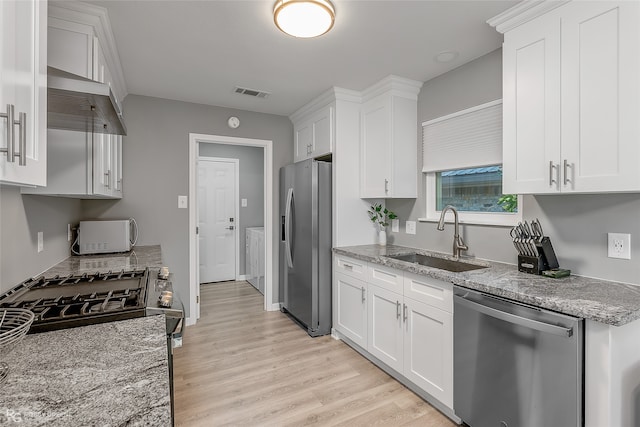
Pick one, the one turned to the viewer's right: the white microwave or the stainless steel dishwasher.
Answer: the white microwave

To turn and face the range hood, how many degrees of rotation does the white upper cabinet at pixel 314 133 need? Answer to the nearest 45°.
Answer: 0° — it already faces it

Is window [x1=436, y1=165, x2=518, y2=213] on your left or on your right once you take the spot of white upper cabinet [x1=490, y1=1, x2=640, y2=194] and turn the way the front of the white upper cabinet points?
on your right

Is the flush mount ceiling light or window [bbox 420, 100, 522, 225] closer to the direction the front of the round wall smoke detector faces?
the flush mount ceiling light

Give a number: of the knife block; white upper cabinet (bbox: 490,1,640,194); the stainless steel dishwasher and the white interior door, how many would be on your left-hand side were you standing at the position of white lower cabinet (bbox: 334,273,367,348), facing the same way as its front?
3

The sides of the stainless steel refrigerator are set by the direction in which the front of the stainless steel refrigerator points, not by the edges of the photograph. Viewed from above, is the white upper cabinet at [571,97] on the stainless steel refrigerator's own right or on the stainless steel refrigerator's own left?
on the stainless steel refrigerator's own left

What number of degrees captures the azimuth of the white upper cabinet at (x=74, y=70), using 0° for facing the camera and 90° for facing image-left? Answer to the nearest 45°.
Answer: approximately 270°

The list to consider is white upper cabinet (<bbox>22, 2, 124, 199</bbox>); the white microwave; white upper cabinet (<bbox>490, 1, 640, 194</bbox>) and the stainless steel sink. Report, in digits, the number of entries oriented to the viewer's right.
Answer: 2

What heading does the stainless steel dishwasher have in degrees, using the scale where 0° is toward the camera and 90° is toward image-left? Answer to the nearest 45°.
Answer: approximately 45°
